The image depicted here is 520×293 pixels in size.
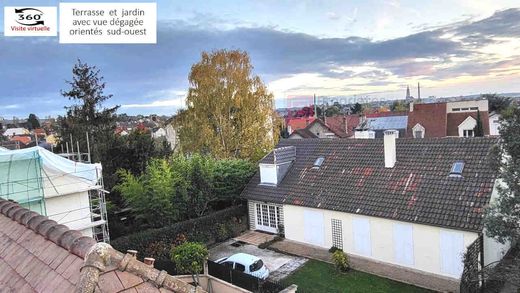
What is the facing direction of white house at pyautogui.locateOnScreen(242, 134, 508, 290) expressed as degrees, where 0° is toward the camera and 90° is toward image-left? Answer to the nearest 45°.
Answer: approximately 45°

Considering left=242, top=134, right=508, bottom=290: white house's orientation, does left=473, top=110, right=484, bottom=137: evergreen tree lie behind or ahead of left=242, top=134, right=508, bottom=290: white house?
behind

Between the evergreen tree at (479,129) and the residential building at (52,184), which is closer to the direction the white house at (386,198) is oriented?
the residential building

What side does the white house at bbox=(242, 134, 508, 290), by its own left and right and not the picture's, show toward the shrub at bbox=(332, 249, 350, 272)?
front

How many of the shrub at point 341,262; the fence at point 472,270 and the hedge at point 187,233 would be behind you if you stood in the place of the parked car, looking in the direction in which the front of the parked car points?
1

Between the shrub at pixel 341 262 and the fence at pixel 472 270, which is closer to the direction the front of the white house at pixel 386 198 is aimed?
the shrub

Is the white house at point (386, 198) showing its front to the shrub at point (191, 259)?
yes

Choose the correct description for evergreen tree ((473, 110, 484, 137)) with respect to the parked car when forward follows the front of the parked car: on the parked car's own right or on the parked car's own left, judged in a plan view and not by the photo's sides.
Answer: on the parked car's own left

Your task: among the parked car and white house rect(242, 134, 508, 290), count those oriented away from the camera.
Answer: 0

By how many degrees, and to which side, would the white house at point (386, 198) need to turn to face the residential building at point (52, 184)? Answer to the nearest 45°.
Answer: approximately 45° to its right

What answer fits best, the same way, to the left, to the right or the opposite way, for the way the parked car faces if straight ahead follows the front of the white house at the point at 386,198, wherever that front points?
to the left

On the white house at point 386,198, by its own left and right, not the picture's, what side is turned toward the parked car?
front

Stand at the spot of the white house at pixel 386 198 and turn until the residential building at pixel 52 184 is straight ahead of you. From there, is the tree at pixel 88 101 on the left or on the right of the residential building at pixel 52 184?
right

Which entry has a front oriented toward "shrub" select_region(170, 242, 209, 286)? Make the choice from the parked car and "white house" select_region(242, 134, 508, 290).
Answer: the white house
